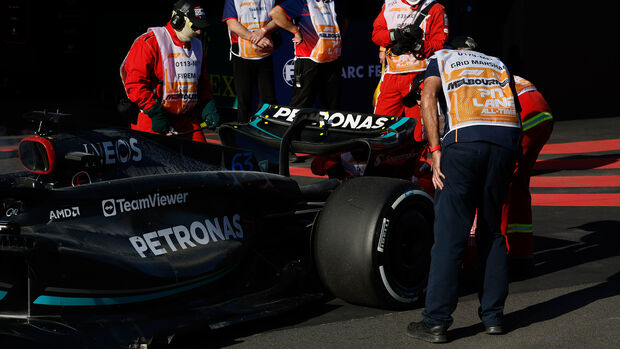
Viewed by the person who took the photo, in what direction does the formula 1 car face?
facing the viewer and to the left of the viewer
